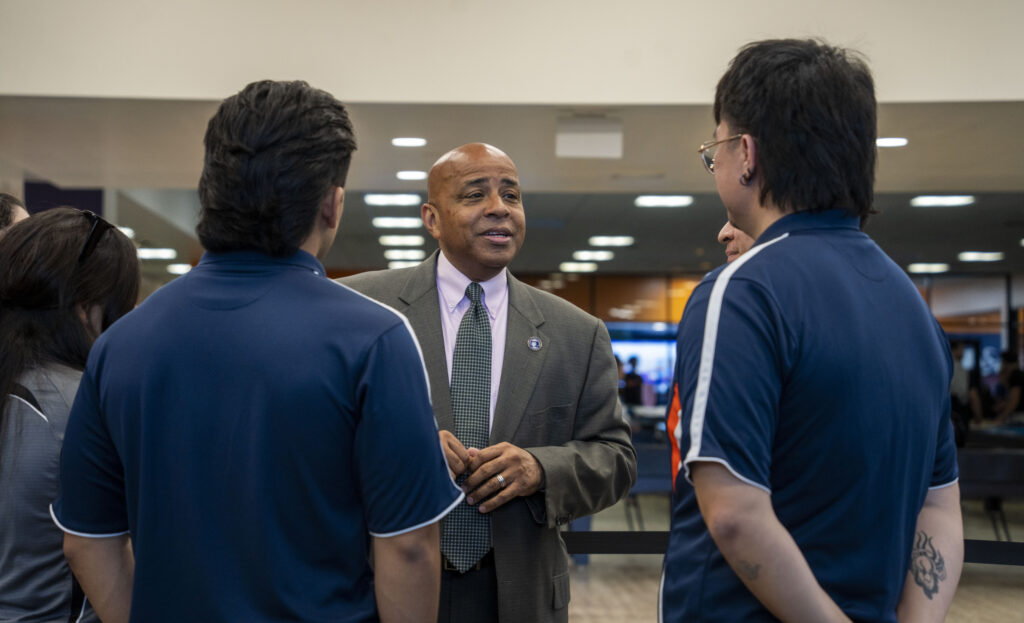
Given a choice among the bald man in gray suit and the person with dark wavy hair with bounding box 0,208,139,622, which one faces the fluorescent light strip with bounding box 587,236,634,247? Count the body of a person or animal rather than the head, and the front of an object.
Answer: the person with dark wavy hair

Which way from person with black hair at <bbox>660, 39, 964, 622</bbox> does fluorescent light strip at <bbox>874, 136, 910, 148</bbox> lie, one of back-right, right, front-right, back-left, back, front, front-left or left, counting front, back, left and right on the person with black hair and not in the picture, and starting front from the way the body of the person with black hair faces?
front-right

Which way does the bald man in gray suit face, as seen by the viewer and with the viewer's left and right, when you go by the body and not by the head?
facing the viewer

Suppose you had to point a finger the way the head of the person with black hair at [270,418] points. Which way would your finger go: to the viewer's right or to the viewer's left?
to the viewer's right

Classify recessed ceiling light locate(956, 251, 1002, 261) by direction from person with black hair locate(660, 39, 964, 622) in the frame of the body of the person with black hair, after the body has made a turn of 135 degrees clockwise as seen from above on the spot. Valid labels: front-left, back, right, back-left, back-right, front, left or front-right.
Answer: left

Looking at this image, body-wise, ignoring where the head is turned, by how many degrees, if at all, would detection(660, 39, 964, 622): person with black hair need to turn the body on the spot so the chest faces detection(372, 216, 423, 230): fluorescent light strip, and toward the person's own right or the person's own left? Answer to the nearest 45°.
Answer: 0° — they already face it

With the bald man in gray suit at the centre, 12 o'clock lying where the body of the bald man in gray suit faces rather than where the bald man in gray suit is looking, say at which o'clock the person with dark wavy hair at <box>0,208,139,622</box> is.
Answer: The person with dark wavy hair is roughly at 2 o'clock from the bald man in gray suit.

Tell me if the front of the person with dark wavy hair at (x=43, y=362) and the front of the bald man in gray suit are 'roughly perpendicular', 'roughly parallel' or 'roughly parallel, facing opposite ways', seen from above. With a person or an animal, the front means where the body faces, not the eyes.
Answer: roughly parallel, facing opposite ways

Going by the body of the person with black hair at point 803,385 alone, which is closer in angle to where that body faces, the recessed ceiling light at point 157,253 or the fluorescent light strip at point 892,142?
the recessed ceiling light

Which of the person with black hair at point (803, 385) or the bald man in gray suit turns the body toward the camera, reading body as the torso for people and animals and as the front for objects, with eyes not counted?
the bald man in gray suit

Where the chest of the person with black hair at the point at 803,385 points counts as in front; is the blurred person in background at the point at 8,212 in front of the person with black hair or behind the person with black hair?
in front

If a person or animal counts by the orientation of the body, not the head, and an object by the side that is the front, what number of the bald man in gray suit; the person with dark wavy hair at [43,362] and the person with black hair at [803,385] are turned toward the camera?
1

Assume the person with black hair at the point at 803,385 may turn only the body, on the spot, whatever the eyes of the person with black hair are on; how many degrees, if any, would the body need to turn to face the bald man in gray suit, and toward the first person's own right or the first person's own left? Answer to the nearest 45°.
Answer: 0° — they already face them

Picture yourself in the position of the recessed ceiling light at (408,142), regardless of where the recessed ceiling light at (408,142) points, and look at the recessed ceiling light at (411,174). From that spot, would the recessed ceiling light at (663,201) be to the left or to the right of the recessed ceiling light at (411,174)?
right

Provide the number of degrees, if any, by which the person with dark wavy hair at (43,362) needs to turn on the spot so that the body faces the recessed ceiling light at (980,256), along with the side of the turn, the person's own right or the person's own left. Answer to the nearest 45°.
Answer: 0° — they already face it

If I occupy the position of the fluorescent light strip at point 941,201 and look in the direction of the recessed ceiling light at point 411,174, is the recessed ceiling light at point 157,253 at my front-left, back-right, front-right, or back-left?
front-right

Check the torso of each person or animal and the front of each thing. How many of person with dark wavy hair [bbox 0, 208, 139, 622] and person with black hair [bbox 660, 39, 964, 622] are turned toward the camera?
0

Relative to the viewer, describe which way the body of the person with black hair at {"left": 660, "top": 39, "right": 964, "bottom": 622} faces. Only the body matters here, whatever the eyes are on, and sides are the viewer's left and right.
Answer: facing away from the viewer and to the left of the viewer

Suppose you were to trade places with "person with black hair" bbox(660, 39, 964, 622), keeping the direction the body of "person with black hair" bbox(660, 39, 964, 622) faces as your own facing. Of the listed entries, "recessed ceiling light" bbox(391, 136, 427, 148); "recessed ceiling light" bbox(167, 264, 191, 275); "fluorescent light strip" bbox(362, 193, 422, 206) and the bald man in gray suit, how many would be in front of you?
4

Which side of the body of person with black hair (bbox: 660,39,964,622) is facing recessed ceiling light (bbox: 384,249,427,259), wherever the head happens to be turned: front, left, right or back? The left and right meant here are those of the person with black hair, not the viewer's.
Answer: front

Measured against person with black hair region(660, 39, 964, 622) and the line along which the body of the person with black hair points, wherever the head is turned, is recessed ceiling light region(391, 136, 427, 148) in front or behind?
in front
